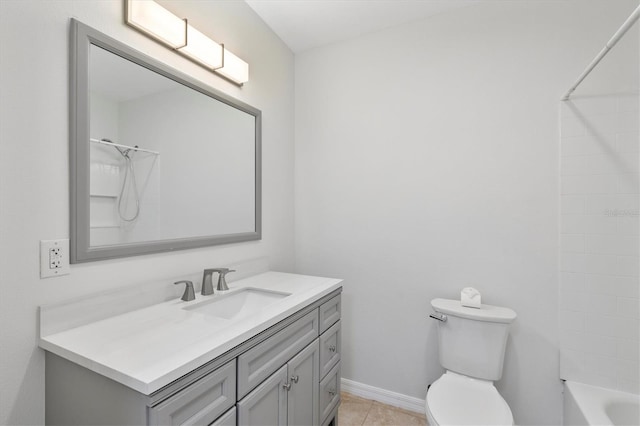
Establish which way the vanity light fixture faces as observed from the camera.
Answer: facing the viewer and to the right of the viewer

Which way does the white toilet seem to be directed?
toward the camera

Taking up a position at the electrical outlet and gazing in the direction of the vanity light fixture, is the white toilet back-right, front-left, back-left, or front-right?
front-right

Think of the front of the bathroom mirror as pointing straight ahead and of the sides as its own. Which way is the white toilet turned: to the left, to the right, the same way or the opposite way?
to the right

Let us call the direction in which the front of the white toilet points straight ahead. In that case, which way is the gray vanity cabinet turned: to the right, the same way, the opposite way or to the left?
to the left

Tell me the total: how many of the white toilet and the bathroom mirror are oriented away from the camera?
0

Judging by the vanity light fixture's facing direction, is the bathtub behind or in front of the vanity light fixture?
in front

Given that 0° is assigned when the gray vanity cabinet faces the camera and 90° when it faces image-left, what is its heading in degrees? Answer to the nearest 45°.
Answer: approximately 315°

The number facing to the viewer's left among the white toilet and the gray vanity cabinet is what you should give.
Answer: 0

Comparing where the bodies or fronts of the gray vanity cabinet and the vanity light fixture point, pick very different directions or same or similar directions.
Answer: same or similar directions

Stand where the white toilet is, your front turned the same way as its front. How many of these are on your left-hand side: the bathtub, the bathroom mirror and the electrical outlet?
1

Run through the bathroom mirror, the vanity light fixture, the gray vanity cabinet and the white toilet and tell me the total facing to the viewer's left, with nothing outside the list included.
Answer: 0

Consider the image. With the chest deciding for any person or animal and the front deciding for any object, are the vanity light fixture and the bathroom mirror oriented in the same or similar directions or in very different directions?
same or similar directions
